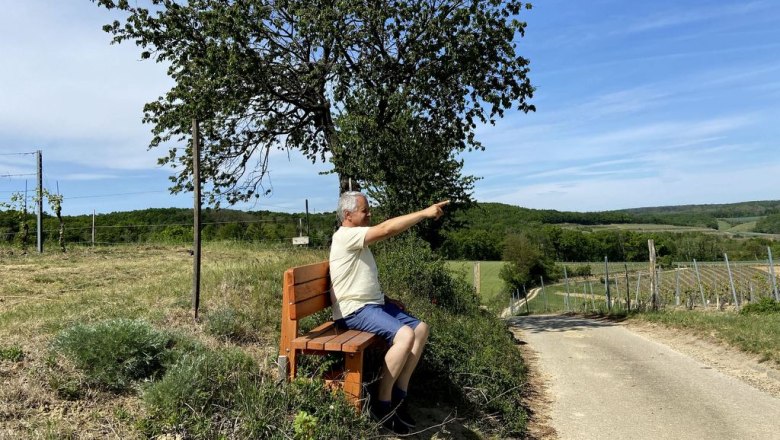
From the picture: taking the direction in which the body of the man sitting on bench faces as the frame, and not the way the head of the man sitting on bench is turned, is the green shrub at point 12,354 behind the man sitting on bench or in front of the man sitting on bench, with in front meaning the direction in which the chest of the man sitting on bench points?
behind

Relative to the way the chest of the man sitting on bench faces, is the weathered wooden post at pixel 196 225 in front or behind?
behind

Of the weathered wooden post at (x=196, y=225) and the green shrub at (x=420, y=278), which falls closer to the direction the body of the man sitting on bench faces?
the green shrub

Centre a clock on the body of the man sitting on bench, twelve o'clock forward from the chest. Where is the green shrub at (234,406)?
The green shrub is roughly at 5 o'clock from the man sitting on bench.

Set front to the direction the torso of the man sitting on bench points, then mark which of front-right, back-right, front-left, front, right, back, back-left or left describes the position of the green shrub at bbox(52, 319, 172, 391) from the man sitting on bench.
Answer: back

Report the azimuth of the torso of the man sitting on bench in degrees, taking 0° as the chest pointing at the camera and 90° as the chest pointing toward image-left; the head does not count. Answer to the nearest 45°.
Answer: approximately 270°

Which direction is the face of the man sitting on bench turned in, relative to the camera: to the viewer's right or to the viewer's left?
to the viewer's right

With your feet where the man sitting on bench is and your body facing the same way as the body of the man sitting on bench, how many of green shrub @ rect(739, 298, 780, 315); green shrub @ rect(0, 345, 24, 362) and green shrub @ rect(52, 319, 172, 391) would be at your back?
2

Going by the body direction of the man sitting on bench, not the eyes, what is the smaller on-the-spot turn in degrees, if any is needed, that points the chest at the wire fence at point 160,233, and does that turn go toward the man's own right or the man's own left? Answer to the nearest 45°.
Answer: approximately 135° to the man's own left
